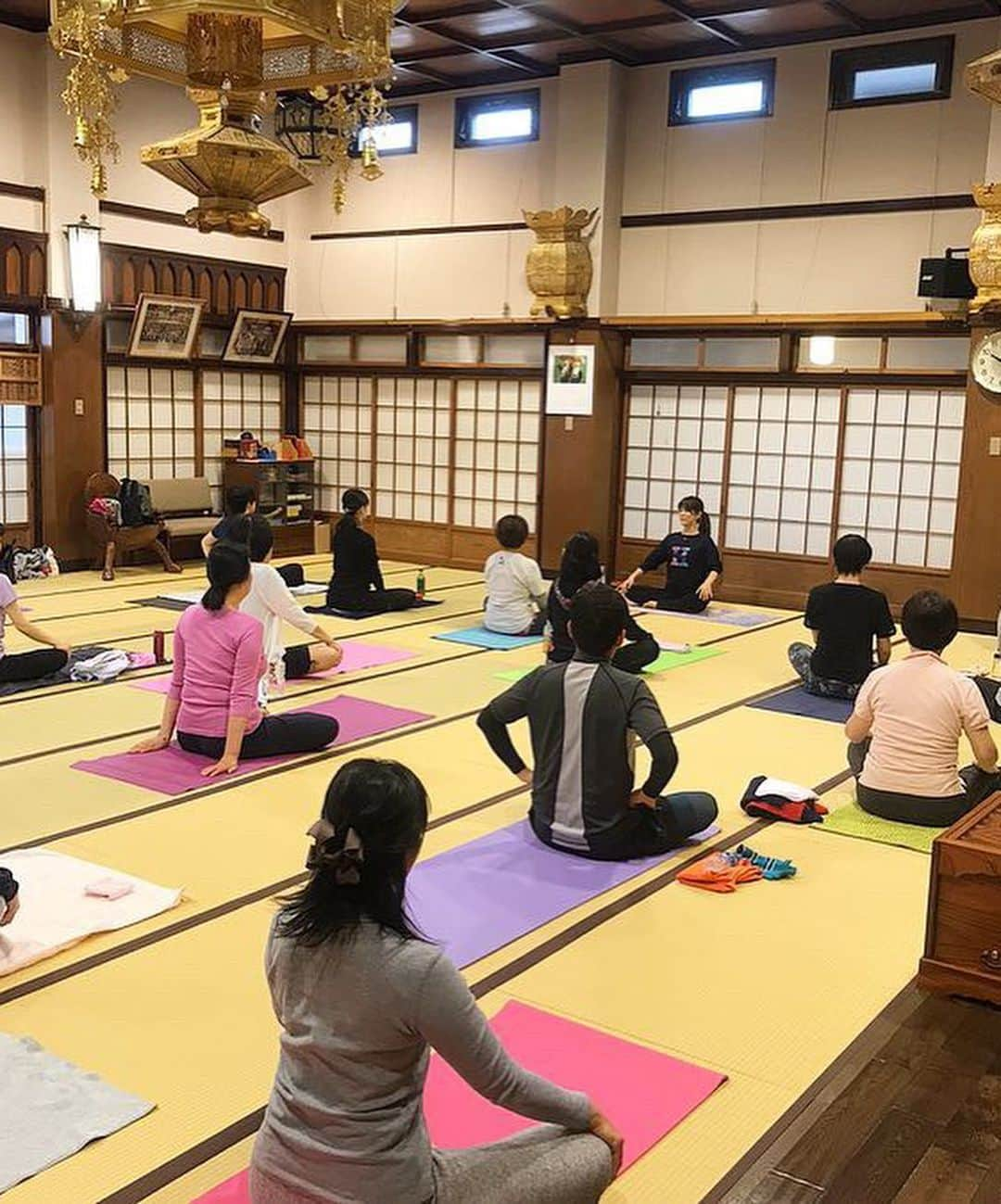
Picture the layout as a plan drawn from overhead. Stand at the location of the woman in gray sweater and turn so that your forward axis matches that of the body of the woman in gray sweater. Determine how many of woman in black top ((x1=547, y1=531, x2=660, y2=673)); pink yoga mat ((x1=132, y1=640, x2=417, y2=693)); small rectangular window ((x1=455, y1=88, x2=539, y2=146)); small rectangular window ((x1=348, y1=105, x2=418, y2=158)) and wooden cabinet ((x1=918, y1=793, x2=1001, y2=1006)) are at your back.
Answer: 0

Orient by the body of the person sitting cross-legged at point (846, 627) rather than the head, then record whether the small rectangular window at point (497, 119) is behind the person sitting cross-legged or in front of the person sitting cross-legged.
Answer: in front

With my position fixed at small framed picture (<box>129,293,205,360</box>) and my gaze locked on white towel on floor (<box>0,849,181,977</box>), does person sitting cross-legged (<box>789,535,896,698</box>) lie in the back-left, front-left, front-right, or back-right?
front-left

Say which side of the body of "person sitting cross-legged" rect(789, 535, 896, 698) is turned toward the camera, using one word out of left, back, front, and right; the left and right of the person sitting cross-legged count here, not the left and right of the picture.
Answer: back

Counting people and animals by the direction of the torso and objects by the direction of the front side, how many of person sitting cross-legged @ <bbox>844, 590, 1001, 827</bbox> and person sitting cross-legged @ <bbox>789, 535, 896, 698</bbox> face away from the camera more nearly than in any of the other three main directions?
2

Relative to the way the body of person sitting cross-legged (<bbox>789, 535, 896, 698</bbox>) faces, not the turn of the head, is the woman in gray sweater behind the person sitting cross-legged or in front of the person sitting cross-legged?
behind

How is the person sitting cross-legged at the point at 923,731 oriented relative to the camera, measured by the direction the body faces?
away from the camera

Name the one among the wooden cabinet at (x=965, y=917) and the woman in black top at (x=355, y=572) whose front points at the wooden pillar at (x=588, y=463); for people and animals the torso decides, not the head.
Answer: the woman in black top

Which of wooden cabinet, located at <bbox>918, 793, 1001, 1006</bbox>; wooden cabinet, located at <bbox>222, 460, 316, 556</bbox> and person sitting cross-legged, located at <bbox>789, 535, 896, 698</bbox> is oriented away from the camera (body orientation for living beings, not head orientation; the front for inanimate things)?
the person sitting cross-legged

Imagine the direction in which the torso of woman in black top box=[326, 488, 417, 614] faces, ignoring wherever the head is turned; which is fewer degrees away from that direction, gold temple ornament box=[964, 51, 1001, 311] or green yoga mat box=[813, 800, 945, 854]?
the gold temple ornament

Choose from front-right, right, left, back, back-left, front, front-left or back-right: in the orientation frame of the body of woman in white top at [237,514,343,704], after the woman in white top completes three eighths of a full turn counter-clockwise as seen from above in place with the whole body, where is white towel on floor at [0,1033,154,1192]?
left

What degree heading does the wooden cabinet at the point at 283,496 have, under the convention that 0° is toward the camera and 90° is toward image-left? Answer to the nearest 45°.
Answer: approximately 315°

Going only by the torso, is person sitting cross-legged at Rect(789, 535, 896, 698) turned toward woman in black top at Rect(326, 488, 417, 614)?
no

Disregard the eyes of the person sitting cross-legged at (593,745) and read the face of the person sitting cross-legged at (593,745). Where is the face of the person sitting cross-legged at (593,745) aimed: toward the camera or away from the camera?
away from the camera

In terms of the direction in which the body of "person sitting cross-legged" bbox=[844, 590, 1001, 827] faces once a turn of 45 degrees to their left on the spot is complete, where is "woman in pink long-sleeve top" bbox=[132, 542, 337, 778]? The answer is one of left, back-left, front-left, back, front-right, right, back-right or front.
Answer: front-left

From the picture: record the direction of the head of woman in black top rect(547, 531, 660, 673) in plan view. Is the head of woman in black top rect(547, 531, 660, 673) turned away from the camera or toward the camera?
away from the camera

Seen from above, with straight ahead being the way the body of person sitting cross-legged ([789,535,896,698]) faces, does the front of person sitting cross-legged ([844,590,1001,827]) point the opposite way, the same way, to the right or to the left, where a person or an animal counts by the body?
the same way

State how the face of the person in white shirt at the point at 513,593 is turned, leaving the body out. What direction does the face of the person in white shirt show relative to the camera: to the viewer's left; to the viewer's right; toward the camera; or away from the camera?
away from the camera

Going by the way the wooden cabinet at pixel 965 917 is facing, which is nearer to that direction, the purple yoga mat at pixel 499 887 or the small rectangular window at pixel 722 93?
the purple yoga mat

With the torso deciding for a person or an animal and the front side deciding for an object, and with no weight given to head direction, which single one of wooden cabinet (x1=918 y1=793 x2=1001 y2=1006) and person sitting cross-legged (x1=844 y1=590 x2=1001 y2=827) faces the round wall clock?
the person sitting cross-legged

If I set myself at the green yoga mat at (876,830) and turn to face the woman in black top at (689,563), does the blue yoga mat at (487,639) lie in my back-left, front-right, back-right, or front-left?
front-left

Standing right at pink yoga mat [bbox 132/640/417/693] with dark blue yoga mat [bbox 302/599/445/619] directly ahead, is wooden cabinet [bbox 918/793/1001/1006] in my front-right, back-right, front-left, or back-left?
back-right
